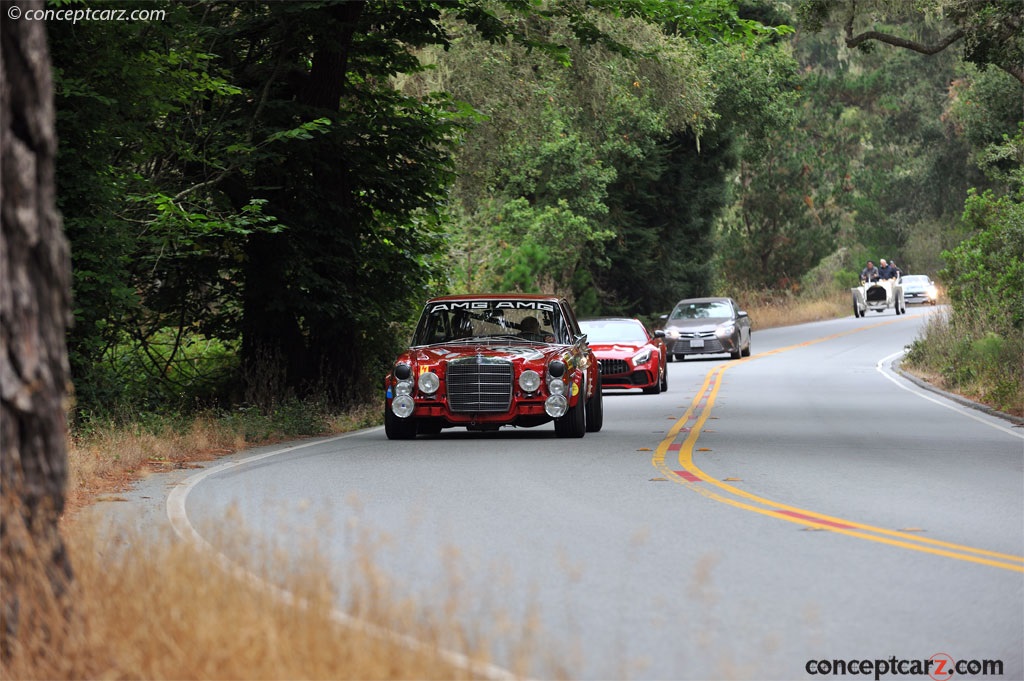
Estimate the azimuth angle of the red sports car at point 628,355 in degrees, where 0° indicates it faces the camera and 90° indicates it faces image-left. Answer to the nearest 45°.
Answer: approximately 0°

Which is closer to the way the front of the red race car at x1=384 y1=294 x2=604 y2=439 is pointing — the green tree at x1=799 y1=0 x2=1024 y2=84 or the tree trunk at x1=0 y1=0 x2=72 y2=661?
the tree trunk

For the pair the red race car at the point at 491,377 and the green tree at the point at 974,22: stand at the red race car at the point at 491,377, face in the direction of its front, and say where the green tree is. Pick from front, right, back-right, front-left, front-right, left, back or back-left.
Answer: back-left

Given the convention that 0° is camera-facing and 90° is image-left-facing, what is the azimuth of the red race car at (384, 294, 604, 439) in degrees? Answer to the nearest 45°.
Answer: approximately 0°

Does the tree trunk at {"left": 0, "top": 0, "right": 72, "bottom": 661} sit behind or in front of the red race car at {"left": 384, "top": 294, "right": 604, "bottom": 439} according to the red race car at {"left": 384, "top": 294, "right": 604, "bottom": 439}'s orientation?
in front

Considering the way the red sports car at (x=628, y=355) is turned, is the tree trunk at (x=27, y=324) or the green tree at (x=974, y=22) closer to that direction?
the tree trunk
